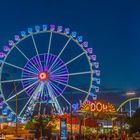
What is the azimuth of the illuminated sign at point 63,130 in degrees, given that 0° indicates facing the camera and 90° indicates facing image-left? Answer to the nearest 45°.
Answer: approximately 0°
